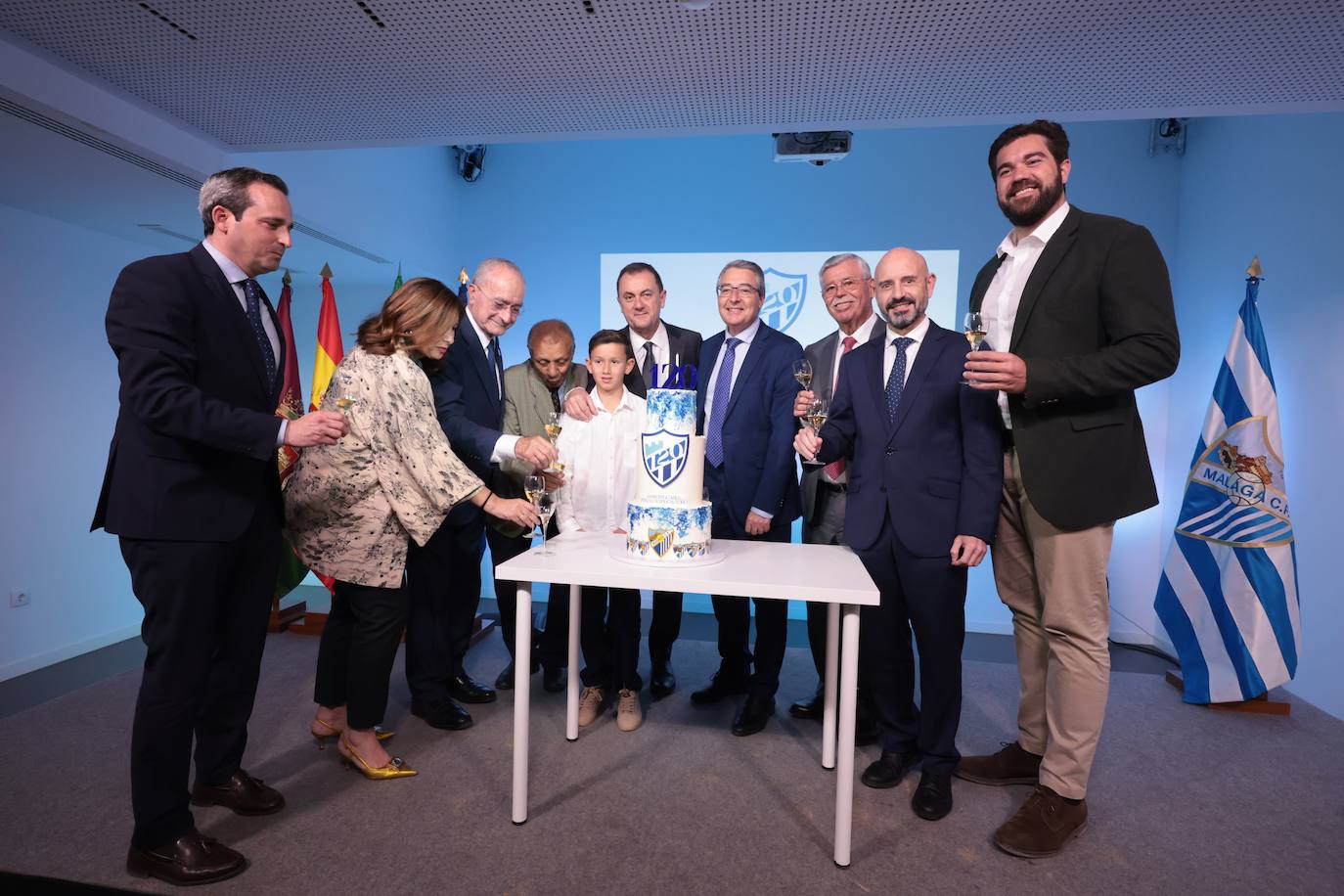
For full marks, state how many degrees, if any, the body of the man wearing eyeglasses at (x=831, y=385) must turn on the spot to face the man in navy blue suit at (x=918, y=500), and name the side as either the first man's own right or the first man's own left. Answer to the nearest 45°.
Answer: approximately 90° to the first man's own left

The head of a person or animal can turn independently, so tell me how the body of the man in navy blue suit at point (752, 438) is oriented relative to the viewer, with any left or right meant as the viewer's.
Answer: facing the viewer and to the left of the viewer

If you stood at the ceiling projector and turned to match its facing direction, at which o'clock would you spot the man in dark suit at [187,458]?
The man in dark suit is roughly at 7 o'clock from the ceiling projector.

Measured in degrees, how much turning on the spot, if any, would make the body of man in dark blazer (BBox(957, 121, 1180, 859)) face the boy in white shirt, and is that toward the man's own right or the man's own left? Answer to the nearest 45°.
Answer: approximately 45° to the man's own right

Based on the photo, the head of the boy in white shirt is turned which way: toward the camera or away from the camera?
toward the camera

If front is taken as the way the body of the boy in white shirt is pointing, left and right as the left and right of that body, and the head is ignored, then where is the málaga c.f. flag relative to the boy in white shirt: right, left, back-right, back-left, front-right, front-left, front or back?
left

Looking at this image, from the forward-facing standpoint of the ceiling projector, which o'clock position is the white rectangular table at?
The white rectangular table is roughly at 6 o'clock from the ceiling projector.

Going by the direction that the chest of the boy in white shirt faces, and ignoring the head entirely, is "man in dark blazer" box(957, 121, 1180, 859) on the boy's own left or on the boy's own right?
on the boy's own left

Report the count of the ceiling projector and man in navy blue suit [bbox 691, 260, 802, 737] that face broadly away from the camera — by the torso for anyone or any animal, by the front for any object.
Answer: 1

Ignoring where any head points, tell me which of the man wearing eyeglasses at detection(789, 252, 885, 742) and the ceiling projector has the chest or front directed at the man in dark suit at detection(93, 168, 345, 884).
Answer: the man wearing eyeglasses

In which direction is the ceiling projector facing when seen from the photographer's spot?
facing away from the viewer

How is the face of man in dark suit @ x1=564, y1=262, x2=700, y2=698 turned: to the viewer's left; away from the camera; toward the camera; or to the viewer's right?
toward the camera

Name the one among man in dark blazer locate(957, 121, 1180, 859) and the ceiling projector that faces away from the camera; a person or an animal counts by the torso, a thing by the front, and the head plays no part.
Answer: the ceiling projector

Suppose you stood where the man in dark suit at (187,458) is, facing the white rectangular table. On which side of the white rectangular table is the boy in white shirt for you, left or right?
left

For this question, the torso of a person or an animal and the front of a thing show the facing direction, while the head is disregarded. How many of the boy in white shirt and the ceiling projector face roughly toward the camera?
1

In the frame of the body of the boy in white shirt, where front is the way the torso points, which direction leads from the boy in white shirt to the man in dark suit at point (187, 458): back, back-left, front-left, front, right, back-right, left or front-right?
front-right

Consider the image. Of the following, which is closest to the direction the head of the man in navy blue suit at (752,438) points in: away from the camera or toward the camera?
toward the camera

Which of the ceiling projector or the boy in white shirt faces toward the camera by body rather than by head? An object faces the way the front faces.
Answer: the boy in white shirt

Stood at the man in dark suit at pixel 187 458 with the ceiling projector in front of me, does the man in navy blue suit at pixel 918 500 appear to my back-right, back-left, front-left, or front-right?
front-right
